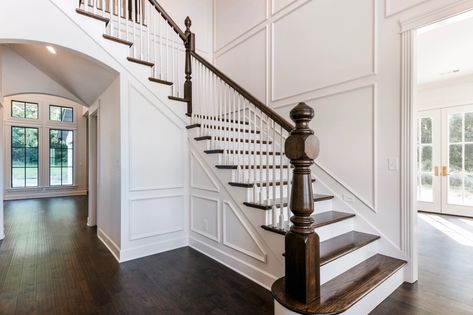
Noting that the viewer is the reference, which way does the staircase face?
facing the viewer and to the right of the viewer

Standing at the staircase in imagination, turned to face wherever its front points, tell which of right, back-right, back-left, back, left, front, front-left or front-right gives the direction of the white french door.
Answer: left
